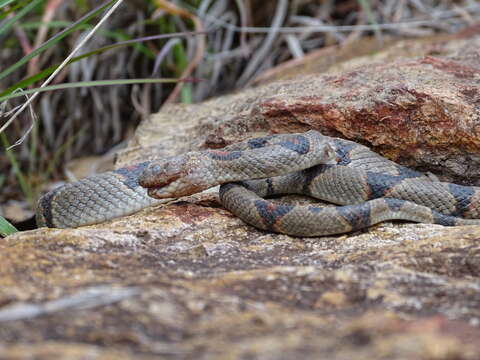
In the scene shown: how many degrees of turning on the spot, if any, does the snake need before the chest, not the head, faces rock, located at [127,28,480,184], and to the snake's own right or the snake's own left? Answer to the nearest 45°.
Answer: approximately 135° to the snake's own right

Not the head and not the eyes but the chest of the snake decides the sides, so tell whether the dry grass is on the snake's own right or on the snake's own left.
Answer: on the snake's own right

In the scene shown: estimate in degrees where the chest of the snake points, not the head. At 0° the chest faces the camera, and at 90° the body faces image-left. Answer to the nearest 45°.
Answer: approximately 90°

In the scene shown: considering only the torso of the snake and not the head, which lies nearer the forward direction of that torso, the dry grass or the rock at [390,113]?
the dry grass
